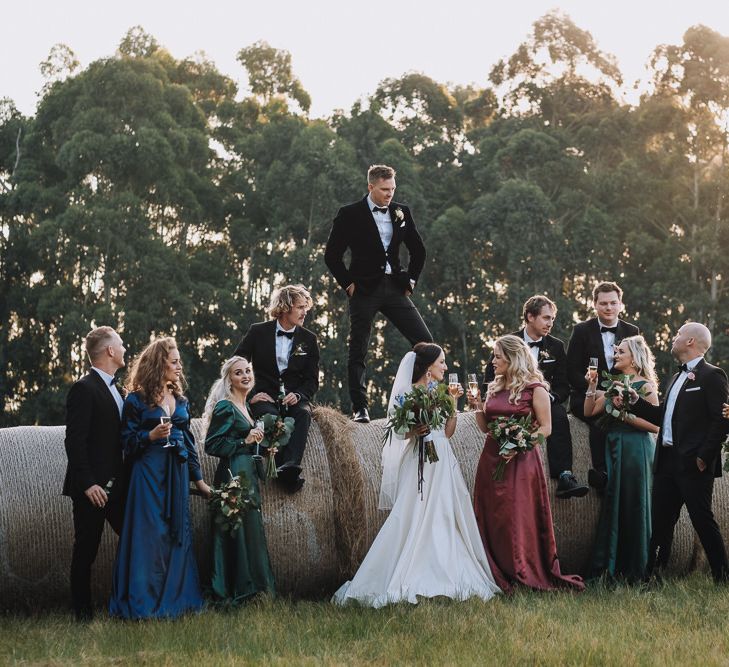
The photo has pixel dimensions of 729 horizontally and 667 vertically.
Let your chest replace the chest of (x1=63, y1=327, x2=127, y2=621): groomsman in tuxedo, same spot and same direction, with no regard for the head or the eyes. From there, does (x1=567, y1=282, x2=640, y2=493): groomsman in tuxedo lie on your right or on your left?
on your left

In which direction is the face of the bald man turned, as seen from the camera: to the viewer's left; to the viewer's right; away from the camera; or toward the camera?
to the viewer's left

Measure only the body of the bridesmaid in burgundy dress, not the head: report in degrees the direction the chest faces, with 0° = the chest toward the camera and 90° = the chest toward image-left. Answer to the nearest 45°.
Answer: approximately 45°

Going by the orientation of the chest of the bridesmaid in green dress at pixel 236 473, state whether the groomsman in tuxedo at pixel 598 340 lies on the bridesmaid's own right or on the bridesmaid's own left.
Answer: on the bridesmaid's own left

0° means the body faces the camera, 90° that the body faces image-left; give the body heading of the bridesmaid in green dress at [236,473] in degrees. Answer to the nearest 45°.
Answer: approximately 315°

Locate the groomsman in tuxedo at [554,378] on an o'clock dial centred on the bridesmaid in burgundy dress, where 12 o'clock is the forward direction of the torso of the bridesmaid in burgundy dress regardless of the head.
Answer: The groomsman in tuxedo is roughly at 5 o'clock from the bridesmaid in burgundy dress.

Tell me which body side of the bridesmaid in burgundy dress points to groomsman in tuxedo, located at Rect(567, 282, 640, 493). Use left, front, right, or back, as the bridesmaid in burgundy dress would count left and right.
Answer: back

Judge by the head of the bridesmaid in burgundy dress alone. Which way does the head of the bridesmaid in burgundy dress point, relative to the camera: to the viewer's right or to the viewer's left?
to the viewer's left

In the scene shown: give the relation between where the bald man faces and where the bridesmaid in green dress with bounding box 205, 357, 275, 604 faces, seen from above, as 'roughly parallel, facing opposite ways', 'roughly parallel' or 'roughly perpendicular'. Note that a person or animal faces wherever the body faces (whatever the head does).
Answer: roughly perpendicular

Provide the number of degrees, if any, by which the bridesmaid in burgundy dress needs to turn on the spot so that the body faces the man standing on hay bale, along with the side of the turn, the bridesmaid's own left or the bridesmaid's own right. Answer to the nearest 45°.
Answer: approximately 90° to the bridesmaid's own right

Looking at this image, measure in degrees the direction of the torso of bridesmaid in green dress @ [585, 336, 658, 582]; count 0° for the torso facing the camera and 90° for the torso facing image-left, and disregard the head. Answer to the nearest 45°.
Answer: approximately 45°
